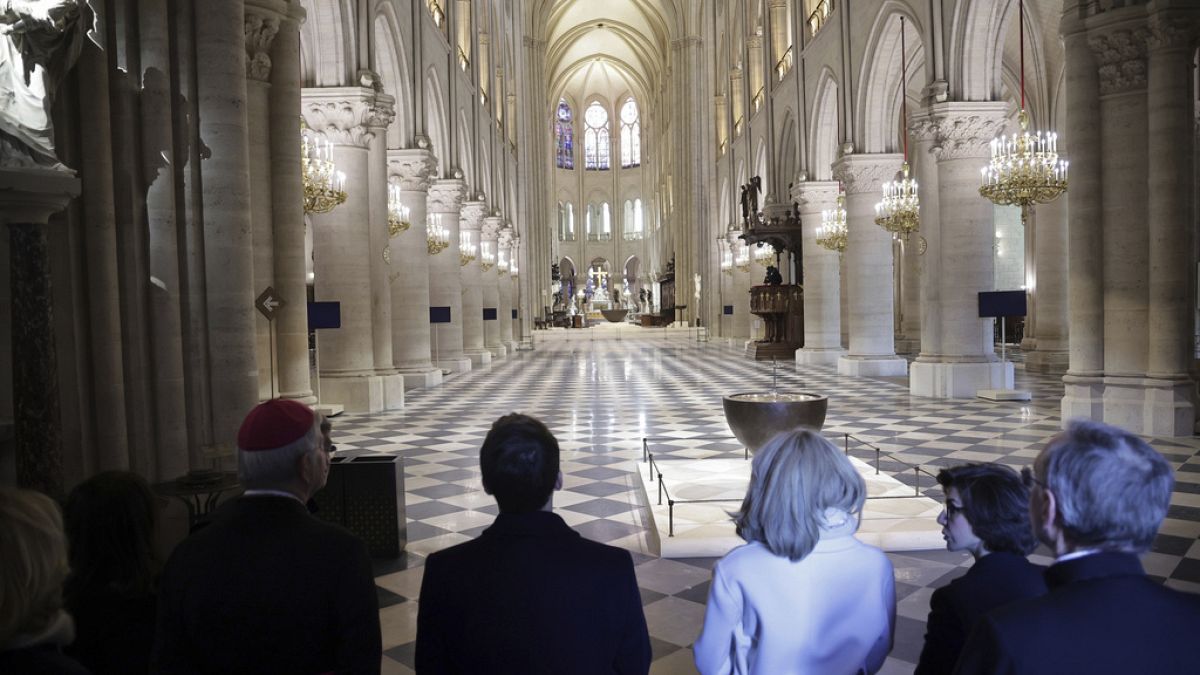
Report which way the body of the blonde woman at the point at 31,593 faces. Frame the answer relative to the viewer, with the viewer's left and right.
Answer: facing away from the viewer

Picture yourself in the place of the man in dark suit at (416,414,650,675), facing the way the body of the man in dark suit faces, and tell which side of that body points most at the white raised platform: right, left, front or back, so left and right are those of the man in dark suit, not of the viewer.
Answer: front

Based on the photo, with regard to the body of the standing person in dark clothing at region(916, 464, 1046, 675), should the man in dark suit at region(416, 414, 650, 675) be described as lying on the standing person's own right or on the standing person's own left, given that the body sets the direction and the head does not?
on the standing person's own left

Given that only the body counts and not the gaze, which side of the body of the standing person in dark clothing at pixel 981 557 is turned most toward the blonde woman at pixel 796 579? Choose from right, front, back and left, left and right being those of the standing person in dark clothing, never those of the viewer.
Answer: left

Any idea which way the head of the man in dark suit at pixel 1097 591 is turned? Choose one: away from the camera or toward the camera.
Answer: away from the camera

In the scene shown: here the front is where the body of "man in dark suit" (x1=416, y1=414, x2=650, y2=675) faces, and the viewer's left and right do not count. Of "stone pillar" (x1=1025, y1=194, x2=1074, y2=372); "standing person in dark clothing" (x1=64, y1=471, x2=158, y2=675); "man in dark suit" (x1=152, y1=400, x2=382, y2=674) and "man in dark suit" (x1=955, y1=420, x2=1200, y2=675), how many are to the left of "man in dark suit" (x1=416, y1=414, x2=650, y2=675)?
2

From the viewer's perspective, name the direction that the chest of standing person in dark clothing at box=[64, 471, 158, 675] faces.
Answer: away from the camera

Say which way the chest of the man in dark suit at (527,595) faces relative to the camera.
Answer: away from the camera

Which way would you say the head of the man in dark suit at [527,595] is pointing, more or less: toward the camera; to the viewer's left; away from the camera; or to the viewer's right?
away from the camera

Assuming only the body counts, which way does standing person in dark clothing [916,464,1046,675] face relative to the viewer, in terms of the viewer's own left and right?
facing away from the viewer and to the left of the viewer

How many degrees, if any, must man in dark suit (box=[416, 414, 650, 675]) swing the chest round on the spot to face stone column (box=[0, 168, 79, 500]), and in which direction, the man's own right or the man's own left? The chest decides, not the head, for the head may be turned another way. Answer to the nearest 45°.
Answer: approximately 45° to the man's own left

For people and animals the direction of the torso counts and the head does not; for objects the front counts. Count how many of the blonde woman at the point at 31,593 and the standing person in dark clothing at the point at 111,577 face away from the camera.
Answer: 2

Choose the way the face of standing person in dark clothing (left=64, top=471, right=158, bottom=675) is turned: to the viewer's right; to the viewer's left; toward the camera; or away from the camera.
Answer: away from the camera

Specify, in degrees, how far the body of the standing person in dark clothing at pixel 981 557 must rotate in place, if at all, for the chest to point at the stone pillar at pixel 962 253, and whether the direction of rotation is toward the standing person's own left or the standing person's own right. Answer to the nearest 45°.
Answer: approximately 45° to the standing person's own right

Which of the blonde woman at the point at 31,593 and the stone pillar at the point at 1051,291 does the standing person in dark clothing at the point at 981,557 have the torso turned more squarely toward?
the stone pillar

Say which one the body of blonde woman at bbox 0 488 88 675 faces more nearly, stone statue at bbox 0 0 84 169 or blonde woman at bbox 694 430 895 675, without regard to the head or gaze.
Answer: the stone statue

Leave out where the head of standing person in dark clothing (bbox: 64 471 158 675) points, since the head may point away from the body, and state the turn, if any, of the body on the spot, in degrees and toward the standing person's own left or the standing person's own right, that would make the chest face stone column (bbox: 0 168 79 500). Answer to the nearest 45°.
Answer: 0° — they already face it
